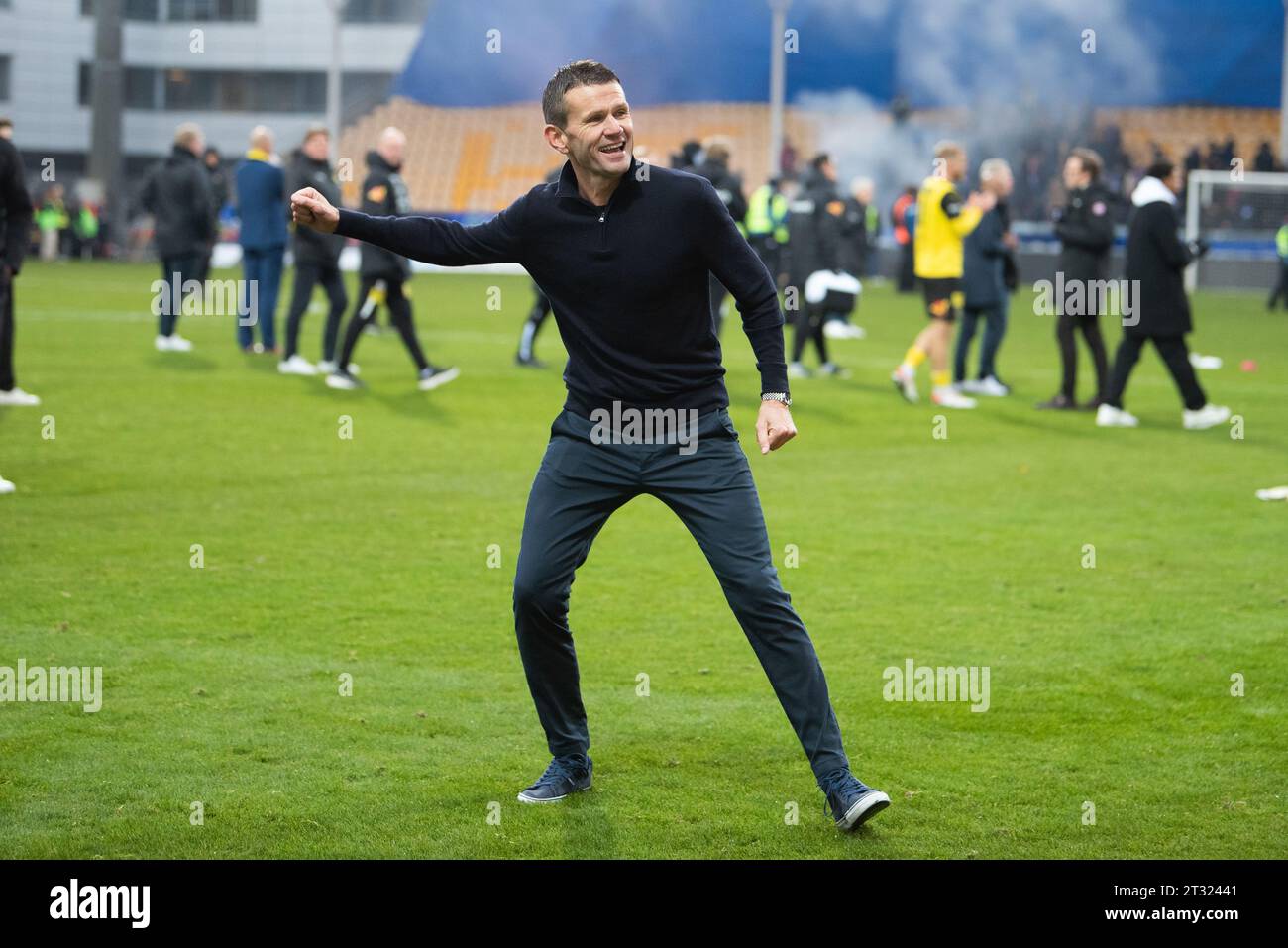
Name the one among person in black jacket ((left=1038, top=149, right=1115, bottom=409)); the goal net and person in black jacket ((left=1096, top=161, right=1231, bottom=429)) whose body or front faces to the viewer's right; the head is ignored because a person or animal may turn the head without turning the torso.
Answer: person in black jacket ((left=1096, top=161, right=1231, bottom=429))

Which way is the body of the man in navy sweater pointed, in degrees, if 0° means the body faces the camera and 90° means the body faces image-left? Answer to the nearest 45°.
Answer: approximately 0°

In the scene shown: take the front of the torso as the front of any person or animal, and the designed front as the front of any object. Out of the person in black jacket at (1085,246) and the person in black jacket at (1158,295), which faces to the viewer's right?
the person in black jacket at (1158,295)

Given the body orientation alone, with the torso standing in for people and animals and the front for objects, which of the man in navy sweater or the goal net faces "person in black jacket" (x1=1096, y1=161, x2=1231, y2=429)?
the goal net

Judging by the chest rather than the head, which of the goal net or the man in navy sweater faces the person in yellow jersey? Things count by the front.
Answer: the goal net

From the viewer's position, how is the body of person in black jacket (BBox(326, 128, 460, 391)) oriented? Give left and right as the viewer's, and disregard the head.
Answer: facing to the right of the viewer

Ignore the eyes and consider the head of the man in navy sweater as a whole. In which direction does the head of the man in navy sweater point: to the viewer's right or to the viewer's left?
to the viewer's right

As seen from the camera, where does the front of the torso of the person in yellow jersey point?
to the viewer's right

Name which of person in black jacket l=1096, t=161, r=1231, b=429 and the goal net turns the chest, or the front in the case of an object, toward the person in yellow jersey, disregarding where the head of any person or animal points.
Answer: the goal net

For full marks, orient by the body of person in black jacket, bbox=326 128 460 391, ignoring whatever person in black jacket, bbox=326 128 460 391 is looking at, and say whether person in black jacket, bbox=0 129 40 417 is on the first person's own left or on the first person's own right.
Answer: on the first person's own right

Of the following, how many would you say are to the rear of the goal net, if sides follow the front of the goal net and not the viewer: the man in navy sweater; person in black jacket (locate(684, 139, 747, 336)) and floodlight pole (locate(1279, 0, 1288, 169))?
1

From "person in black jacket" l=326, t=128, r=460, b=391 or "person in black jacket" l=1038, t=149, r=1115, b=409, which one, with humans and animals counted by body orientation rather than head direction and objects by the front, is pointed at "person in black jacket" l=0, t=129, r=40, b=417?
"person in black jacket" l=1038, t=149, r=1115, b=409

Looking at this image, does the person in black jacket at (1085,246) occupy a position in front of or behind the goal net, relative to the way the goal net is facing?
in front

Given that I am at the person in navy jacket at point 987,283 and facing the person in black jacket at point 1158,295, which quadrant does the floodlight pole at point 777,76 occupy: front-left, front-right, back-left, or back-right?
back-left

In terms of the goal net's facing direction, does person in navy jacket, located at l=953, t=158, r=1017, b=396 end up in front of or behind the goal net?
in front

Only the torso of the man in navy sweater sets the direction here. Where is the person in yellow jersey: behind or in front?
behind
